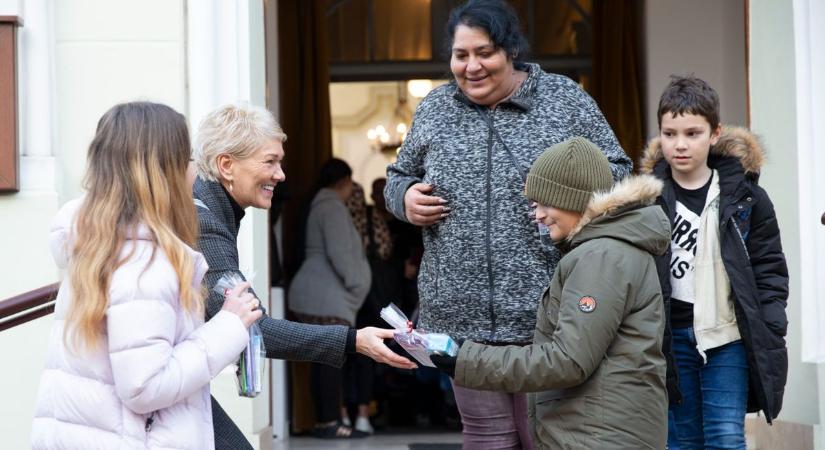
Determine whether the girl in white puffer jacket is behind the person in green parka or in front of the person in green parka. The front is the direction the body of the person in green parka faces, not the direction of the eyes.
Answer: in front

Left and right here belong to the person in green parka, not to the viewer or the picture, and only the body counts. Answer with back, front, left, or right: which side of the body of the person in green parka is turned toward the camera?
left

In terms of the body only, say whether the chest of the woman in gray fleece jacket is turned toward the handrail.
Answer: no

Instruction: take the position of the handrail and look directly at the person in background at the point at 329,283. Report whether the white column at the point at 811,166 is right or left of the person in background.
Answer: right

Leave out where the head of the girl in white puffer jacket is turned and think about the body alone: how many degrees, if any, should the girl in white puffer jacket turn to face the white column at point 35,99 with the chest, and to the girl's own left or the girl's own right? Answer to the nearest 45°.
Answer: approximately 45° to the girl's own left

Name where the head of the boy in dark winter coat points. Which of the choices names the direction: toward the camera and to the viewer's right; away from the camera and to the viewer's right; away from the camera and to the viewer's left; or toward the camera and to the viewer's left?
toward the camera and to the viewer's left

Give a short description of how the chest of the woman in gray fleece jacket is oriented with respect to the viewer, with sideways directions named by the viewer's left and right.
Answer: facing the viewer

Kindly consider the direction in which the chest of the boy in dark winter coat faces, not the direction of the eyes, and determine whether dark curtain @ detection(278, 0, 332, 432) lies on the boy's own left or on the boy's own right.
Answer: on the boy's own right

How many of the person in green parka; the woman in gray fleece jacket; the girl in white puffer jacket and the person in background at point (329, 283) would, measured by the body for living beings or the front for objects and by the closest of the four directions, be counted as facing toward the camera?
1

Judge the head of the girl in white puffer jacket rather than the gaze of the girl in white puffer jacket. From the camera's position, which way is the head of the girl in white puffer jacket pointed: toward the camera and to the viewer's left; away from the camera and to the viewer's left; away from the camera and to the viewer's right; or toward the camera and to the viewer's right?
away from the camera and to the viewer's right

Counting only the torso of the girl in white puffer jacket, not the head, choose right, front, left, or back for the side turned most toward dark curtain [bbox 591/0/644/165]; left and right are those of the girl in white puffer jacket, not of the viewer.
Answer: front

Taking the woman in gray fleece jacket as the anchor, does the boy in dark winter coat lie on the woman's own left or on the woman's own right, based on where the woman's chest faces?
on the woman's own left

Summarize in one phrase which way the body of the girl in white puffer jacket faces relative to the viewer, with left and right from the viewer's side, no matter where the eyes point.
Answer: facing away from the viewer and to the right of the viewer
